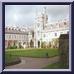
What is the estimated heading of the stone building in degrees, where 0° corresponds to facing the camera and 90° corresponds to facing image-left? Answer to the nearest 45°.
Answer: approximately 0°
